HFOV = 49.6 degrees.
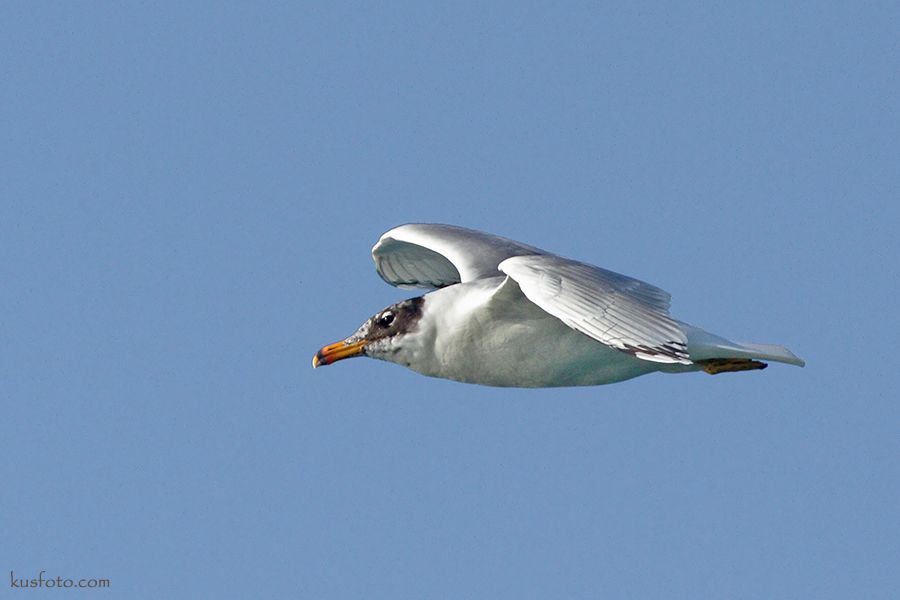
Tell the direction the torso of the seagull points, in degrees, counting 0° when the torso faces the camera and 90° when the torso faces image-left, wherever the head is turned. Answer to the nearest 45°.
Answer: approximately 90°
